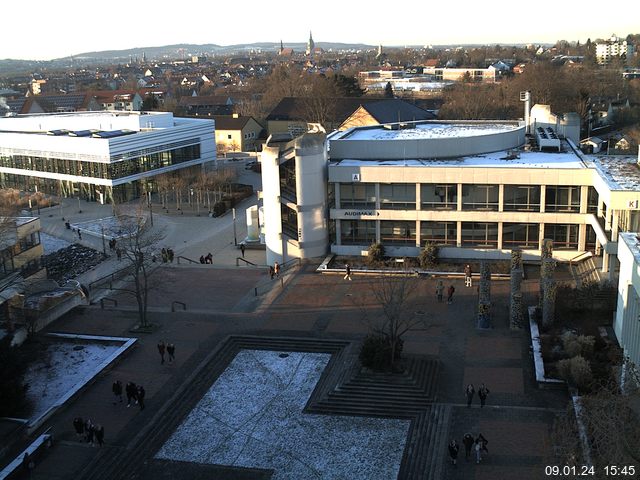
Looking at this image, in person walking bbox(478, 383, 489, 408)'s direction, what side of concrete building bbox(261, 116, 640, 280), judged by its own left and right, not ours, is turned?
front

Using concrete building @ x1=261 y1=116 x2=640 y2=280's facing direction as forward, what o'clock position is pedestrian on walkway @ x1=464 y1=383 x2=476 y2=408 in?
The pedestrian on walkway is roughly at 12 o'clock from the concrete building.

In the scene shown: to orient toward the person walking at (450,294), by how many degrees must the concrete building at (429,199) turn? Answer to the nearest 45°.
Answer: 0° — it already faces them

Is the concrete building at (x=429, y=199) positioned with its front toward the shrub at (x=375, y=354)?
yes

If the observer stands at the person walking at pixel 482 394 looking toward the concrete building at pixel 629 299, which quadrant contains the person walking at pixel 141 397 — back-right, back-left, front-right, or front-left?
back-left

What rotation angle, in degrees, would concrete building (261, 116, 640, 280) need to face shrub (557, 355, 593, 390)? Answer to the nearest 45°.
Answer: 0° — it already faces it

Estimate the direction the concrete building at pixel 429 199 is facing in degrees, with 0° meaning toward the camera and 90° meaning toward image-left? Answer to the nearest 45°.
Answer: approximately 0°

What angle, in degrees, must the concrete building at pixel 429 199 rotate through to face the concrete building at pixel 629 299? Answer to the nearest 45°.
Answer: approximately 45° to its left

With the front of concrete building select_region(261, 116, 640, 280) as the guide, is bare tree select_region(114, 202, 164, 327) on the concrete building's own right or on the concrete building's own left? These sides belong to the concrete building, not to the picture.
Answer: on the concrete building's own right

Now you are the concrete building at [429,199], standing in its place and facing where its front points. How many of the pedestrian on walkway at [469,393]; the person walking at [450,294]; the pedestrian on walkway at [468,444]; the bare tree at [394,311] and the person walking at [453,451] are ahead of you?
5

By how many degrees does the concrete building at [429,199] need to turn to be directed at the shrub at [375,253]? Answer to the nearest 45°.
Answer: approximately 45° to its right

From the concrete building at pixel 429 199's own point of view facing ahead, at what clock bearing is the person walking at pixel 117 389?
The person walking is roughly at 1 o'clock from the concrete building.

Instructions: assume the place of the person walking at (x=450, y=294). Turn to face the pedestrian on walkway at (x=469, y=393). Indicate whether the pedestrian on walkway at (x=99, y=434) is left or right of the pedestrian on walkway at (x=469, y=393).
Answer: right

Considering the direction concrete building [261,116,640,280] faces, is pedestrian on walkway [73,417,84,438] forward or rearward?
forward
